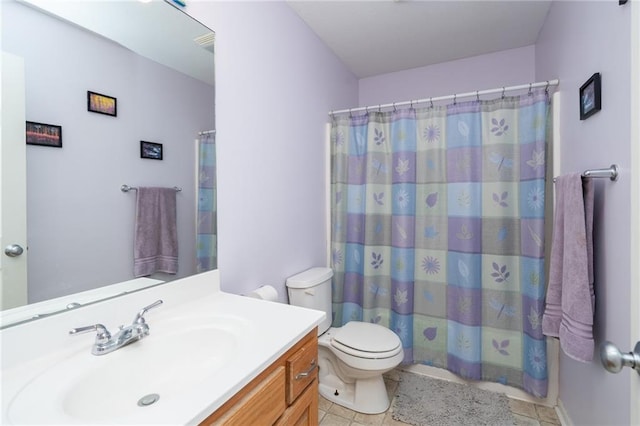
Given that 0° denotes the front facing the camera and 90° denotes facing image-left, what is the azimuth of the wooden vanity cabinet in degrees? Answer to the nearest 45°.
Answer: approximately 315°

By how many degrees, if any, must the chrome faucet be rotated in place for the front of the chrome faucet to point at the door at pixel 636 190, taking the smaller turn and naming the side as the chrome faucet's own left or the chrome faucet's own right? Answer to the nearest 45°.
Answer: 0° — it already faces it

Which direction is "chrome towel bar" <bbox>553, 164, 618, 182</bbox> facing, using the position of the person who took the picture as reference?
facing to the left of the viewer

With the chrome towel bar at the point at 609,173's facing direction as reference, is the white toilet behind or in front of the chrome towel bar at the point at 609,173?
in front

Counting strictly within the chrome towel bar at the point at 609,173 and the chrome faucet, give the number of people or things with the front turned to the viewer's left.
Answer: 1

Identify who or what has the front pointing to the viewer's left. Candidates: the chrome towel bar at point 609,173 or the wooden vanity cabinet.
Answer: the chrome towel bar

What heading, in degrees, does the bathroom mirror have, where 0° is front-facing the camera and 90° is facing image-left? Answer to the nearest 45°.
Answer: approximately 315°

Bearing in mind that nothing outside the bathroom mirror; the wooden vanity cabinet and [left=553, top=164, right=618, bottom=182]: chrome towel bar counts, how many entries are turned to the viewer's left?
1

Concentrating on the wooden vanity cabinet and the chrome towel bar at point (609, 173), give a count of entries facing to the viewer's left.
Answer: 1
